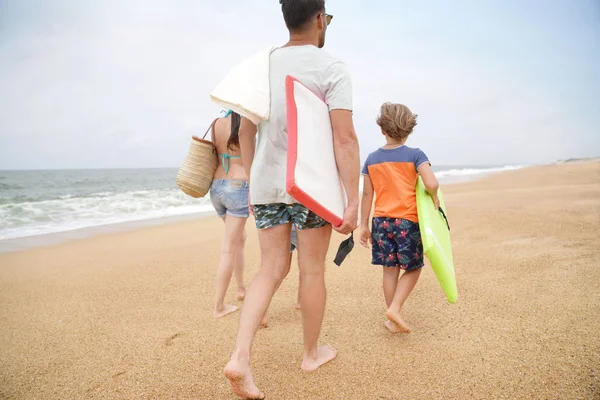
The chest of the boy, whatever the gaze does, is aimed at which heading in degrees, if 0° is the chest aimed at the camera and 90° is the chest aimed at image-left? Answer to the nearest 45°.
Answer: approximately 180°

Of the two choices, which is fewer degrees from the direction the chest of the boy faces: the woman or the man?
the woman

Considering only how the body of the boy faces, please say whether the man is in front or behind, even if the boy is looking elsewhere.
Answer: behind

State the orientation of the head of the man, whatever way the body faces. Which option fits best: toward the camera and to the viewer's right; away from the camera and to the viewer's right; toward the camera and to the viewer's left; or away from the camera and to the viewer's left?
away from the camera and to the viewer's right

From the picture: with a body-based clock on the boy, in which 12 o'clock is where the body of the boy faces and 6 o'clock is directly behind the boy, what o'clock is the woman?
The woman is roughly at 9 o'clock from the boy.

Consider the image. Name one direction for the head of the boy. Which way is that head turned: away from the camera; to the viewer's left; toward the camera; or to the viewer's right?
away from the camera
